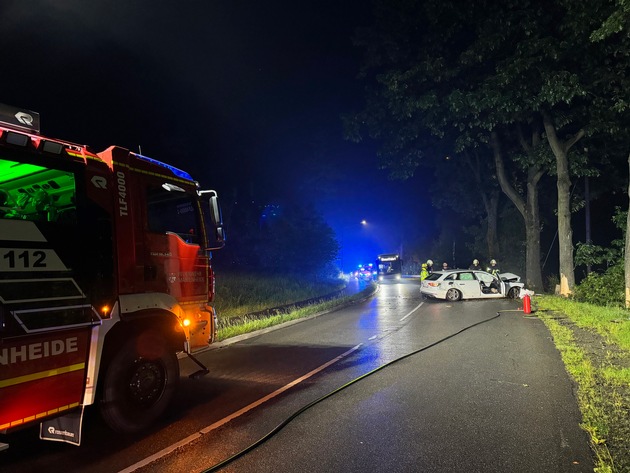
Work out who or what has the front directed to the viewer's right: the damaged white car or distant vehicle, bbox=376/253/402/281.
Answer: the damaged white car

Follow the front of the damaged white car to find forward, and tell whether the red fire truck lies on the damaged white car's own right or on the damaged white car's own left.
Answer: on the damaged white car's own right

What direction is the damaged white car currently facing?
to the viewer's right

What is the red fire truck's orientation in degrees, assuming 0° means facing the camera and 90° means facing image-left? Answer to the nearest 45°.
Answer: approximately 225°

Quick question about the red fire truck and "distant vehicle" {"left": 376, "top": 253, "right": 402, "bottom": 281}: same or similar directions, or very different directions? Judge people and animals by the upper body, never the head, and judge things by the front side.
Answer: very different directions

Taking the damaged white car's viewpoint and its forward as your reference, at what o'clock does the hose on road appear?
The hose on road is roughly at 3 o'clock from the damaged white car.

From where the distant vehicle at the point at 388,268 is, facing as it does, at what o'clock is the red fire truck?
The red fire truck is roughly at 12 o'clock from the distant vehicle.

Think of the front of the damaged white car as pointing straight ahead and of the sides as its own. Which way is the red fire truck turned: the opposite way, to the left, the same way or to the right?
to the left

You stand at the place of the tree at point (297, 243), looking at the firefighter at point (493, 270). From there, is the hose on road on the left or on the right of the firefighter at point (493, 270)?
right

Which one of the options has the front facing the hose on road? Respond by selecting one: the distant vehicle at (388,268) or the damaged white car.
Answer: the distant vehicle

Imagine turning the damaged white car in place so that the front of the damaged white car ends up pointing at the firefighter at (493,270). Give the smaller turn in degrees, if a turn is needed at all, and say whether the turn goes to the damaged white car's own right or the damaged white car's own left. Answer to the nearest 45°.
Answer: approximately 90° to the damaged white car's own left
